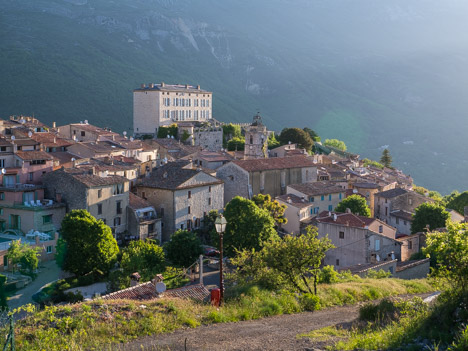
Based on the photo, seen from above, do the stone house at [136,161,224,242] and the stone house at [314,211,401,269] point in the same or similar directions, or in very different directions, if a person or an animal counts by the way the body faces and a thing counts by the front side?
same or similar directions

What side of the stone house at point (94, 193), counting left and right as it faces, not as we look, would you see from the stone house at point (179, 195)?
left

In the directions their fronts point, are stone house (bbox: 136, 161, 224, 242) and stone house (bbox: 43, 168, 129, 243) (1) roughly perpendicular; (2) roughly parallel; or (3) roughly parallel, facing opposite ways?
roughly parallel

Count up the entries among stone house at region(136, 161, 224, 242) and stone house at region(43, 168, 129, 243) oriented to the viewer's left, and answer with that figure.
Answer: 0

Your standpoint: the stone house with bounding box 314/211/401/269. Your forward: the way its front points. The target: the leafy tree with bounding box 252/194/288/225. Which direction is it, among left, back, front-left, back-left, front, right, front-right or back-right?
back

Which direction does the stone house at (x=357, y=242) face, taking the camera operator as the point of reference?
facing the viewer and to the right of the viewer

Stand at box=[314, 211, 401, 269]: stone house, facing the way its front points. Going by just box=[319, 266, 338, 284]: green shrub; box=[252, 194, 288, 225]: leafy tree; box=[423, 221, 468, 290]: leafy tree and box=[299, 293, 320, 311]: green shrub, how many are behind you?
1

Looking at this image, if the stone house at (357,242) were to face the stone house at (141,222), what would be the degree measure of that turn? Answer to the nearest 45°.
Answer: approximately 135° to its right

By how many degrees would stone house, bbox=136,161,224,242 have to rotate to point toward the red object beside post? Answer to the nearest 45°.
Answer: approximately 45° to its right

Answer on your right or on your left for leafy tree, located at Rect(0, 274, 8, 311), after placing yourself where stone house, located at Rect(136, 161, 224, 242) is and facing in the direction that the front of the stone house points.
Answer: on your right
